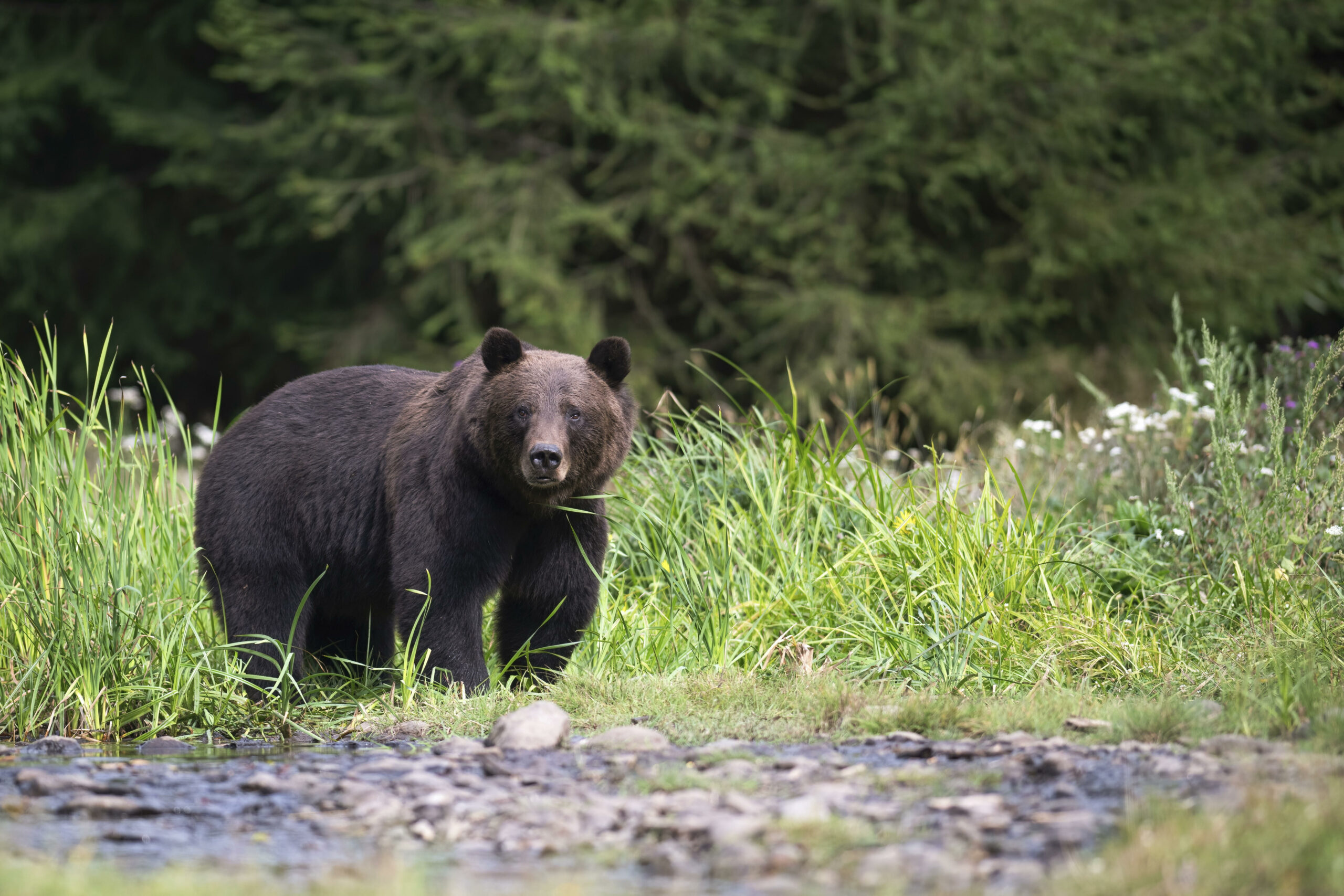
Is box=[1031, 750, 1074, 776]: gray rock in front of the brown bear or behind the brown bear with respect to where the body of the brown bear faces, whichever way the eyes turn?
in front

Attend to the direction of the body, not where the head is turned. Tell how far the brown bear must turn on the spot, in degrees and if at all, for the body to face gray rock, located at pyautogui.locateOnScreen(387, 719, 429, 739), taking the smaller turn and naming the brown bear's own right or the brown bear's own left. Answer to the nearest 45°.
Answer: approximately 45° to the brown bear's own right

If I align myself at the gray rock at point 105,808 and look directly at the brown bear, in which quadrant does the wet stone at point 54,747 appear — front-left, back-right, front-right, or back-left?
front-left

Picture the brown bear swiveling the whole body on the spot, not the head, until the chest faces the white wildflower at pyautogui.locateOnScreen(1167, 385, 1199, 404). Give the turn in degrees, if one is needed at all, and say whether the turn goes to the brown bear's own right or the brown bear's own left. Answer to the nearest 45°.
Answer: approximately 45° to the brown bear's own left

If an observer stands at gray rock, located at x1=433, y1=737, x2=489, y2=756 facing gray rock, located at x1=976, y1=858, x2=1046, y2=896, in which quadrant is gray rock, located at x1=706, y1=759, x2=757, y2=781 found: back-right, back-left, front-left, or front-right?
front-left

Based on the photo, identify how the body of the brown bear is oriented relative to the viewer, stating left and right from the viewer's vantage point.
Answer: facing the viewer and to the right of the viewer

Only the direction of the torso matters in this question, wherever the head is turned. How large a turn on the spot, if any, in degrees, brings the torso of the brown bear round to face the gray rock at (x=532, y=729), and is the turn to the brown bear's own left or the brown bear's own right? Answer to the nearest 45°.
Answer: approximately 45° to the brown bear's own right

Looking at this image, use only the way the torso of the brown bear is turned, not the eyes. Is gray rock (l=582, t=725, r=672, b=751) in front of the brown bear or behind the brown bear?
in front

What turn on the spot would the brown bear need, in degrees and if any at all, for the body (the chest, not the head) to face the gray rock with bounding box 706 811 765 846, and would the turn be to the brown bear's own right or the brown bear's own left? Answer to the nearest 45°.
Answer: approximately 45° to the brown bear's own right

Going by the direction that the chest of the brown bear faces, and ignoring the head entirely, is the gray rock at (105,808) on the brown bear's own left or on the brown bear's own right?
on the brown bear's own right

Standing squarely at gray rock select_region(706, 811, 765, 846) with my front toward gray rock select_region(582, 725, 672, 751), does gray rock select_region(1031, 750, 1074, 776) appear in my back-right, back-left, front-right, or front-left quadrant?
front-right
